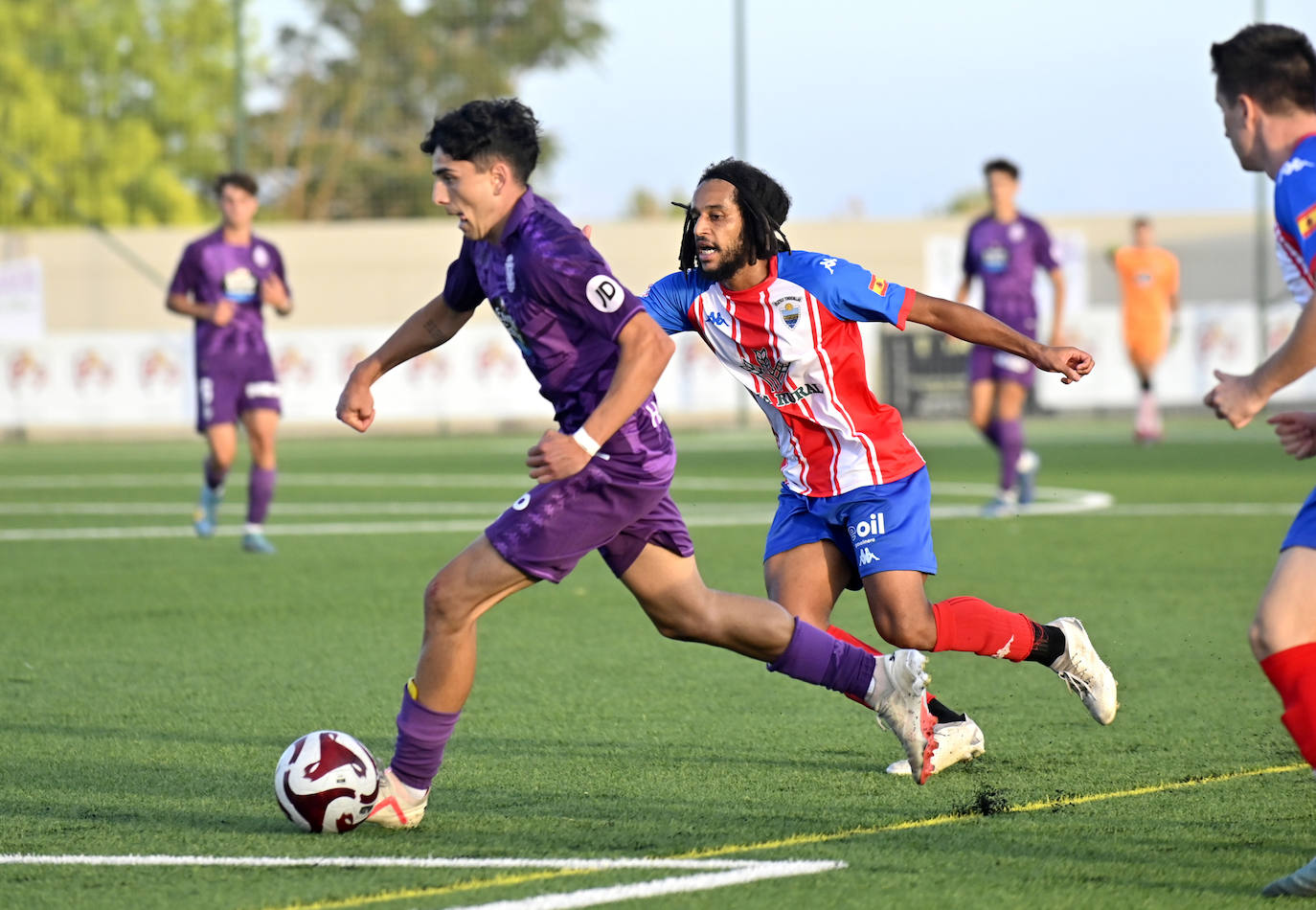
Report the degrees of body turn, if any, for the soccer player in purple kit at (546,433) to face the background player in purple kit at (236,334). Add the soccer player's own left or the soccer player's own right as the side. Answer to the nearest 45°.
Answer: approximately 90° to the soccer player's own right

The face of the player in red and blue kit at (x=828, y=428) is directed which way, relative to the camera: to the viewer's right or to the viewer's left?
to the viewer's left

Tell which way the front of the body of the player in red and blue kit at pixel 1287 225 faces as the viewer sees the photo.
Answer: to the viewer's left

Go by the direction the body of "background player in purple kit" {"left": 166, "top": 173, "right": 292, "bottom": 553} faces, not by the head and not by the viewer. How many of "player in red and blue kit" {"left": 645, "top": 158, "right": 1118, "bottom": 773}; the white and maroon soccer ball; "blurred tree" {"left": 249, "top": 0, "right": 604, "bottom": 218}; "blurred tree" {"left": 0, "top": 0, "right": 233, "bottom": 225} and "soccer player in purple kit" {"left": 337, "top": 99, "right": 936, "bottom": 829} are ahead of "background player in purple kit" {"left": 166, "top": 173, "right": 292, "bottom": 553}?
3

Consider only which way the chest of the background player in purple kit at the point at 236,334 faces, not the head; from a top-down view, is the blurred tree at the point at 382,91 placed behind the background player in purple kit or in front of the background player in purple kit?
behind

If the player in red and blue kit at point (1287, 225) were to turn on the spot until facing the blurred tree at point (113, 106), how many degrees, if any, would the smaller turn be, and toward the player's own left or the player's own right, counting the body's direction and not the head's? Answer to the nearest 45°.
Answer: approximately 45° to the player's own right

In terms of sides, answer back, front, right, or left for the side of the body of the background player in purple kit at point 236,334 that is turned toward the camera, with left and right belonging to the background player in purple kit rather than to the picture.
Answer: front

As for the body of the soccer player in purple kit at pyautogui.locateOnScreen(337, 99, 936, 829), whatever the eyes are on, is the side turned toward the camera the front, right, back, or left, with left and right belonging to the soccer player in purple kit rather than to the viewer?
left

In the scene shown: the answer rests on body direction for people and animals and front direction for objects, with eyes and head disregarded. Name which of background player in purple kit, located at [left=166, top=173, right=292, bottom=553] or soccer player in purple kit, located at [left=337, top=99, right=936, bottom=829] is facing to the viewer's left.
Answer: the soccer player in purple kit

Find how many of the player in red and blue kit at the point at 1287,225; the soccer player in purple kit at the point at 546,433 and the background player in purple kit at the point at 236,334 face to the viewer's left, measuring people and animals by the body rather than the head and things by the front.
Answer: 2

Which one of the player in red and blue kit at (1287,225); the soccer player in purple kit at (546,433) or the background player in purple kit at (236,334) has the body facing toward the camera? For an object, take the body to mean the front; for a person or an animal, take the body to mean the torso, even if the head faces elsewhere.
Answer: the background player in purple kit

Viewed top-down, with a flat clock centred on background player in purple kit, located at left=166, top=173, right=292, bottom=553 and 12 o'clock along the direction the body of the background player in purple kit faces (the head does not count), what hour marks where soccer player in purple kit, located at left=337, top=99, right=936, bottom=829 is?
The soccer player in purple kit is roughly at 12 o'clock from the background player in purple kit.

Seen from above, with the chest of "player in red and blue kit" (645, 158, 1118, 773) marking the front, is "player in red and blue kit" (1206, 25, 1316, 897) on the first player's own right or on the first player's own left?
on the first player's own left

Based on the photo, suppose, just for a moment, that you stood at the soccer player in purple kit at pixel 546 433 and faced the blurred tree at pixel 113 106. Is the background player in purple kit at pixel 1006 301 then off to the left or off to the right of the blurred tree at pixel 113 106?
right

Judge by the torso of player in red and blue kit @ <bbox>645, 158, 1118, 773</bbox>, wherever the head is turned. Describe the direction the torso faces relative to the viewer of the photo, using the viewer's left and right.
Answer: facing the viewer and to the left of the viewer

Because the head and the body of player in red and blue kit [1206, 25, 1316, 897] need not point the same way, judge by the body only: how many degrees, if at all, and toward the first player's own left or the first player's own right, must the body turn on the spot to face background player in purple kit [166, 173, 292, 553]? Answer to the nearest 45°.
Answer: approximately 45° to the first player's own right

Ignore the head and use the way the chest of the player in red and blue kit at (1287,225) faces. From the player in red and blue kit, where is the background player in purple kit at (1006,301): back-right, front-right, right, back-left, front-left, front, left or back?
right

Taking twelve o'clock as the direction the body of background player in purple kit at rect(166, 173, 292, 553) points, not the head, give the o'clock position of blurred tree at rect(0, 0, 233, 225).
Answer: The blurred tree is roughly at 6 o'clock from the background player in purple kit.

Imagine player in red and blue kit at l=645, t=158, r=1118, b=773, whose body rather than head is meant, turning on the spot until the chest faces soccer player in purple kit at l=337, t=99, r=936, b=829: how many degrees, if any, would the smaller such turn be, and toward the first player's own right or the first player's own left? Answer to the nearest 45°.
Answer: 0° — they already face them

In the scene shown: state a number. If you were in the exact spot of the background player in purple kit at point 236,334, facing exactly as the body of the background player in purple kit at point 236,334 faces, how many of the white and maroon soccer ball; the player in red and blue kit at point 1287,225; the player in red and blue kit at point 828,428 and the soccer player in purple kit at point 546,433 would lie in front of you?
4

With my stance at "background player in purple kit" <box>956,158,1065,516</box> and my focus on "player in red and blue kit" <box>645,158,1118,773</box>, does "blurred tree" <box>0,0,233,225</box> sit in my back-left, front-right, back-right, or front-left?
back-right

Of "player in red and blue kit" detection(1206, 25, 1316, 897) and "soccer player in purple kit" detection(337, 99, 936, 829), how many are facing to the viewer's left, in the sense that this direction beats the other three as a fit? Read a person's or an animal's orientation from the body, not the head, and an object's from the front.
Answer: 2
